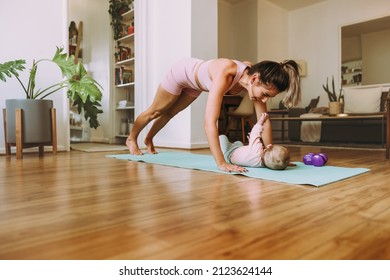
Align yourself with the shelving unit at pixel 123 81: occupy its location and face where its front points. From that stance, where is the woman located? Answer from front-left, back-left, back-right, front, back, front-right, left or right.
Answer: front-left

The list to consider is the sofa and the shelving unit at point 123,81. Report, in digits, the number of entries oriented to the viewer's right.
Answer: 0

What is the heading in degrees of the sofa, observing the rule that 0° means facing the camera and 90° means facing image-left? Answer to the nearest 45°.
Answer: approximately 0°

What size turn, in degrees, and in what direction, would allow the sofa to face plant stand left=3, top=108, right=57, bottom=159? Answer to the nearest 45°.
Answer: approximately 45° to its right

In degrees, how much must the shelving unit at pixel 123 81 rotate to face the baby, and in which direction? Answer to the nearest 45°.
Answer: approximately 45° to its left

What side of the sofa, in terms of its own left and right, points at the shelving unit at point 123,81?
right

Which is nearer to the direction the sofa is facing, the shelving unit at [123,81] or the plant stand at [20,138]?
the plant stand
